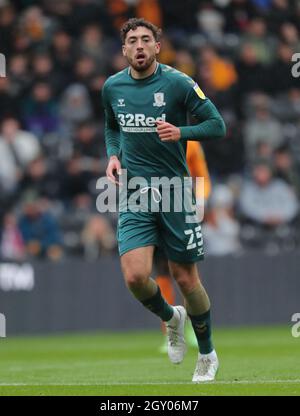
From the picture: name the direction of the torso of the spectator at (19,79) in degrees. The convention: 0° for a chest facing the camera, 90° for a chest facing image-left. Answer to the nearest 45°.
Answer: approximately 0°

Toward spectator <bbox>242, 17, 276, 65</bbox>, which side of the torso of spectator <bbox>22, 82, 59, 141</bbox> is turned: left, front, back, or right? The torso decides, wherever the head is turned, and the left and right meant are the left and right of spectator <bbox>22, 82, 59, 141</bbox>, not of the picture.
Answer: left

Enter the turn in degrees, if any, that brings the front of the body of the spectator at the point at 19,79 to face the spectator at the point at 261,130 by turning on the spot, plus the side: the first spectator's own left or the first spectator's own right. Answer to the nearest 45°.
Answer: approximately 90° to the first spectator's own left

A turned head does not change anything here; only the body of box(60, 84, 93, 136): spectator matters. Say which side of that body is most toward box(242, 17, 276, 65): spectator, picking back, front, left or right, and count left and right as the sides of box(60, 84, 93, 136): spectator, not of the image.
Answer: left
